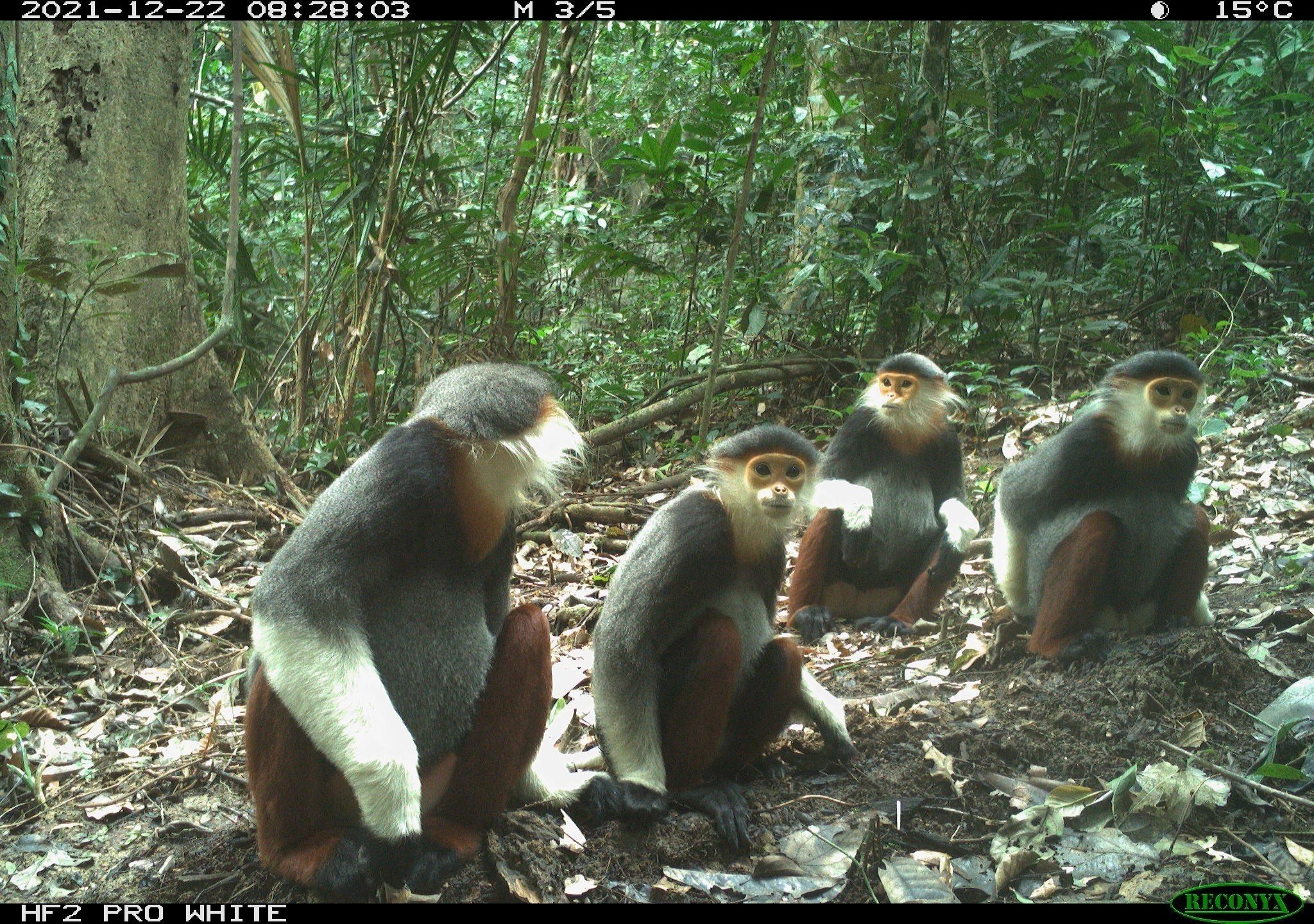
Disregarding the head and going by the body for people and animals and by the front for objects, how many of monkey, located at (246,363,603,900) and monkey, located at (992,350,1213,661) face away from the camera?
0

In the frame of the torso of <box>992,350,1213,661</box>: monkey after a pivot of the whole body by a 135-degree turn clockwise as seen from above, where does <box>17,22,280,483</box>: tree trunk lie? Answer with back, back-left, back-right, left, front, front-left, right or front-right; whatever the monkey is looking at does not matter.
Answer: front

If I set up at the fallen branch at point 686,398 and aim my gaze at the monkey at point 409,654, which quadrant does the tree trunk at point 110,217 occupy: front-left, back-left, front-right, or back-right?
front-right

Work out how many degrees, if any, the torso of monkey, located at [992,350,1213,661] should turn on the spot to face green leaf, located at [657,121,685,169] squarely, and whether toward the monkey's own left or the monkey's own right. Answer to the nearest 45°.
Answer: approximately 180°

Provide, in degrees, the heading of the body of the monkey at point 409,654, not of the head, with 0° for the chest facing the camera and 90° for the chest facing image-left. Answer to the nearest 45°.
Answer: approximately 315°

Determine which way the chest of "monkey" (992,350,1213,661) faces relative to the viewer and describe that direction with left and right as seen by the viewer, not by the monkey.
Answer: facing the viewer and to the right of the viewer

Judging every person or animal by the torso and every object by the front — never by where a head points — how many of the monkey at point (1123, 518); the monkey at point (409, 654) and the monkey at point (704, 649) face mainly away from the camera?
0

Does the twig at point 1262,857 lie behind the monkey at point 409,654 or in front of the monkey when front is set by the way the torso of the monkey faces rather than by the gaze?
in front

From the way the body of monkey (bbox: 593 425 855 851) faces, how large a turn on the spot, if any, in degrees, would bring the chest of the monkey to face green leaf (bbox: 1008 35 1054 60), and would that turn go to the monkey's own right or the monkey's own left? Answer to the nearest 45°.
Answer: approximately 135° to the monkey's own left

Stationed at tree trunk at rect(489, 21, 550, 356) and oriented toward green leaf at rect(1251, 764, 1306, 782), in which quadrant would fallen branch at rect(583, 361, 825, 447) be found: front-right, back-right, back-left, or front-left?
front-left

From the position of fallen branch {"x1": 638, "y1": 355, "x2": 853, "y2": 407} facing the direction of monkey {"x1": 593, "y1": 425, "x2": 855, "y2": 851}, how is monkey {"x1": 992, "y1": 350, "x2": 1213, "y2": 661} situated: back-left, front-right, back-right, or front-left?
front-left
